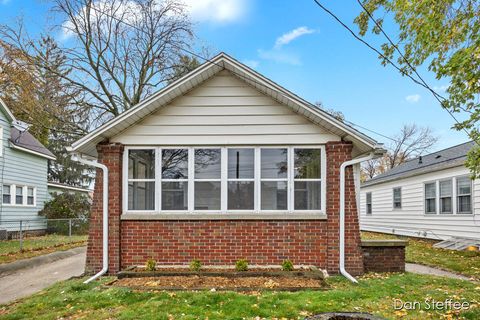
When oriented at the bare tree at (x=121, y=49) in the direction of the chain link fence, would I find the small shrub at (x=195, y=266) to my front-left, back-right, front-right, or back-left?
front-left

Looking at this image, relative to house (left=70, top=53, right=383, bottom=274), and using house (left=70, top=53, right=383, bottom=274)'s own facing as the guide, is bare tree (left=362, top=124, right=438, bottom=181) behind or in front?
behind

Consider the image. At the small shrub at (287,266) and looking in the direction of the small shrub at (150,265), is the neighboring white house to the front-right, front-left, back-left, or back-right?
back-right

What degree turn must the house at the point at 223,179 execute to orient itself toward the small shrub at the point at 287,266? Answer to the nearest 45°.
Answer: approximately 45° to its left

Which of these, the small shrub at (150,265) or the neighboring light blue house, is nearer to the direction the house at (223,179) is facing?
the small shrub

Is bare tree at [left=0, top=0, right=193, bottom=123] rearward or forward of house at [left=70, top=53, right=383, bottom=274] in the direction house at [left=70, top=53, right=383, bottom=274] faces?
rearward

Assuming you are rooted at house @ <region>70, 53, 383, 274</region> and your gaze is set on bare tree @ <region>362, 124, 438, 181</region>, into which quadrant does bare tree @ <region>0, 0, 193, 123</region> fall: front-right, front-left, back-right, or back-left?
front-left

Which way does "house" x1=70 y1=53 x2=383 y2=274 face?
toward the camera

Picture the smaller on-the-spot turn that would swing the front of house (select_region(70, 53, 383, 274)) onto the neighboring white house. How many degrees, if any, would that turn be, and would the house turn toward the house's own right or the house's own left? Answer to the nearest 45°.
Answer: approximately 135° to the house's own left
